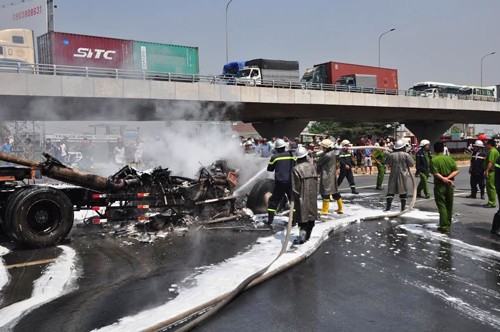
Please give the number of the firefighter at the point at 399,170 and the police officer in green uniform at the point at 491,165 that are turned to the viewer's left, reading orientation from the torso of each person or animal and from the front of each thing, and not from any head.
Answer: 1

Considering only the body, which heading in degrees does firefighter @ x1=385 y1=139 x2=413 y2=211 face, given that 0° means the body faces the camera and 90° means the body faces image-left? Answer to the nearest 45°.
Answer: approximately 180°

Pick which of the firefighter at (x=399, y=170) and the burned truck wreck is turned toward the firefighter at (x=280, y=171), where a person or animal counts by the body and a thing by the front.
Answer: the burned truck wreck

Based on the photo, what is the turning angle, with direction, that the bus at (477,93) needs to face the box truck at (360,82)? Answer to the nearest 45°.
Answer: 0° — it already faces it

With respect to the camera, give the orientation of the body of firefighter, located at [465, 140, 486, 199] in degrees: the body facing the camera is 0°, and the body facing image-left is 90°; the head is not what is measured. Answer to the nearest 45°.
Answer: approximately 45°

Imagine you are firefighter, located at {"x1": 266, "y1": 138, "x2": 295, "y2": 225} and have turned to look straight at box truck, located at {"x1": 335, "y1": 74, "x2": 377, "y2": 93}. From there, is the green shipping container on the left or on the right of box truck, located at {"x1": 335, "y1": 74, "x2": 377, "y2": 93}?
left

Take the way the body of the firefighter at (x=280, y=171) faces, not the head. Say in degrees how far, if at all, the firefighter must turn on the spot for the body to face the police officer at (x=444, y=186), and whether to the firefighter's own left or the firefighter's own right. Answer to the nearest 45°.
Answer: approximately 135° to the firefighter's own right

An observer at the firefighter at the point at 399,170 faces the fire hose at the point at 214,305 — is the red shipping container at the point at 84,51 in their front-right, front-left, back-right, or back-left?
back-right

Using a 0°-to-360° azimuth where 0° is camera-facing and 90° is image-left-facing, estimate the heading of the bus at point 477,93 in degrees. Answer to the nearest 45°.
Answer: approximately 45°

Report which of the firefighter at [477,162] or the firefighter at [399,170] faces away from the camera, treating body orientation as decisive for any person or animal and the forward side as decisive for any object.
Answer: the firefighter at [399,170]

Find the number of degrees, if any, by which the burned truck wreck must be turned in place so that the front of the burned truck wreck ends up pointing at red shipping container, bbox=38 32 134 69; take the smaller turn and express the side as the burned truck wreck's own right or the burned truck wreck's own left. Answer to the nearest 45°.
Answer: approximately 90° to the burned truck wreck's own left

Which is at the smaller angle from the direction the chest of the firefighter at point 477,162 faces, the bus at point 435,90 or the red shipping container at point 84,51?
the red shipping container

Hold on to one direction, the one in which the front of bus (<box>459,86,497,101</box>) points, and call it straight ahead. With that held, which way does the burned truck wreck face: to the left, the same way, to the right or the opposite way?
the opposite way

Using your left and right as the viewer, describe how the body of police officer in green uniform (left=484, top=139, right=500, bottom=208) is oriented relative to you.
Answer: facing to the left of the viewer
